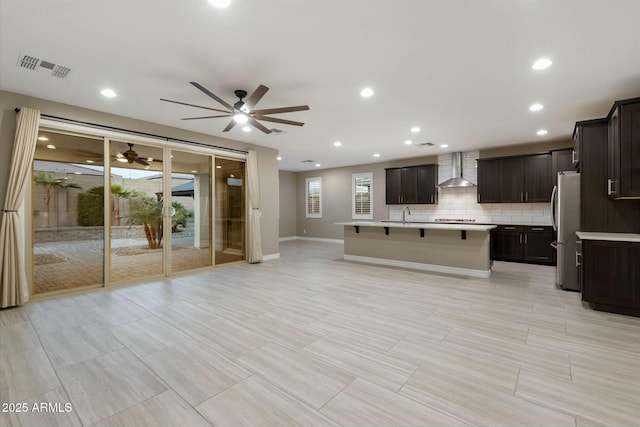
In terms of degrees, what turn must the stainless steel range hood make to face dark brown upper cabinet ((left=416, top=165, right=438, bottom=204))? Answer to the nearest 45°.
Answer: approximately 90° to its right

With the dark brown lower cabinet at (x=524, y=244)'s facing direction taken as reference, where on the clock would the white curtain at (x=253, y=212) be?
The white curtain is roughly at 2 o'clock from the dark brown lower cabinet.

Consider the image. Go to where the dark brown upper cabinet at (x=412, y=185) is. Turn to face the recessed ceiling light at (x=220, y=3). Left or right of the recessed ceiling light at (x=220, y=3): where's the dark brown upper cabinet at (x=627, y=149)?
left

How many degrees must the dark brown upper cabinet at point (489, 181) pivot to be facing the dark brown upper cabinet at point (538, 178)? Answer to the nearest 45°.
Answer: approximately 90° to its left

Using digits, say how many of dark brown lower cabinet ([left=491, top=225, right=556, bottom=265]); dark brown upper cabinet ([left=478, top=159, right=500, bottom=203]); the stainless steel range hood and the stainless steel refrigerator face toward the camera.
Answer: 3

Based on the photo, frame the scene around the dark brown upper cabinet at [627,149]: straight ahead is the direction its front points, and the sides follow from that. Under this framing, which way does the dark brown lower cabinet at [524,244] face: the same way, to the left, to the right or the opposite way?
to the left

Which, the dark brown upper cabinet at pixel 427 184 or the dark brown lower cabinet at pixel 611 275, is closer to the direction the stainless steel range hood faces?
the dark brown lower cabinet

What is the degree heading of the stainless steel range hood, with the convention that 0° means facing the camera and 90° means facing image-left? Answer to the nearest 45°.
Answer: approximately 0°

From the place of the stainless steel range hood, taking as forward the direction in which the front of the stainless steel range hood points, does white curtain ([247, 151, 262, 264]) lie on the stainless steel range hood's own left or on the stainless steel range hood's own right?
on the stainless steel range hood's own right

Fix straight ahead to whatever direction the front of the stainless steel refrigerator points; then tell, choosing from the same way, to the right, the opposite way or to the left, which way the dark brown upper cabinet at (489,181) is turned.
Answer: to the left

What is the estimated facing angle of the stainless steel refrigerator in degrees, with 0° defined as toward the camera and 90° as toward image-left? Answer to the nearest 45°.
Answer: approximately 90°

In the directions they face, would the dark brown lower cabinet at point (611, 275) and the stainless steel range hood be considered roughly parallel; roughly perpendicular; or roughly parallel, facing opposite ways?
roughly perpendicular
